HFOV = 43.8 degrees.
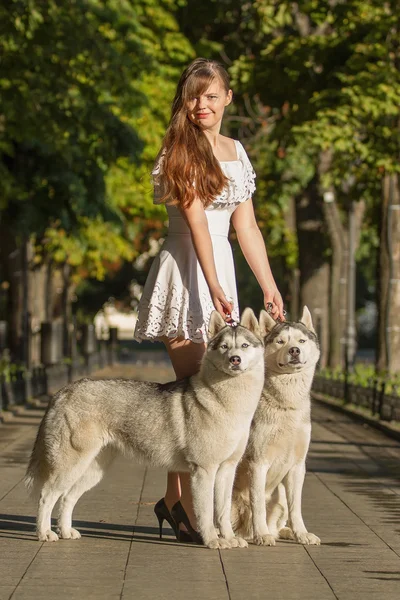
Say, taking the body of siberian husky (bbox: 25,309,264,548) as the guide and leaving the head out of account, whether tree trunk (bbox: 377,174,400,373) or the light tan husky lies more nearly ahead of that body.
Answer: the light tan husky

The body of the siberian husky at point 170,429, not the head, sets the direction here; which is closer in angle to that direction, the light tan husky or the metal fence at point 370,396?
the light tan husky

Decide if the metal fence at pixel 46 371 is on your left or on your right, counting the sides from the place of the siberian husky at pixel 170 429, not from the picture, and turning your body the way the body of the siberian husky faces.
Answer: on your left

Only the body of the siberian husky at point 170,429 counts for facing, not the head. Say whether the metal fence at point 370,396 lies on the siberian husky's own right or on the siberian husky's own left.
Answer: on the siberian husky's own left

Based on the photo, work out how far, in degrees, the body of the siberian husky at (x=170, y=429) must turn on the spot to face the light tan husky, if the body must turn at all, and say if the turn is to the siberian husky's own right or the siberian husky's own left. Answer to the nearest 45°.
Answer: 0° — it already faces it

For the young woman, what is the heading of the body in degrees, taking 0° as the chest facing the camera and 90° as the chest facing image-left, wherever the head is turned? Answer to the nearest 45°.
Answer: approximately 315°

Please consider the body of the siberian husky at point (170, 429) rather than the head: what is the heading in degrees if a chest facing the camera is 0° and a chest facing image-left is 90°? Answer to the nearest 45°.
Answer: approximately 270°

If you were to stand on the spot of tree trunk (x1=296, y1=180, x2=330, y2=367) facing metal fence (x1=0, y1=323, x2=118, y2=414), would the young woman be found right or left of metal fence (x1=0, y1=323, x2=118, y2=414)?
left

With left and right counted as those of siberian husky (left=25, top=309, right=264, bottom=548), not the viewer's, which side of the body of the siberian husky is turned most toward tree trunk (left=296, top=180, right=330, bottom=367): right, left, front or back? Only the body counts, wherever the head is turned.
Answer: left
